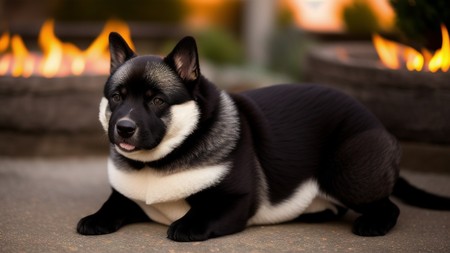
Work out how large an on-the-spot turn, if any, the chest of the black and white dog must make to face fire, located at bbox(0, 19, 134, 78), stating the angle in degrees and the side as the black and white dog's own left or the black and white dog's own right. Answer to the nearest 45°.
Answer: approximately 90° to the black and white dog's own right

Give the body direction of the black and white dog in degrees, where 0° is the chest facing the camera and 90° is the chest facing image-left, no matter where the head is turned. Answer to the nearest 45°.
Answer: approximately 45°

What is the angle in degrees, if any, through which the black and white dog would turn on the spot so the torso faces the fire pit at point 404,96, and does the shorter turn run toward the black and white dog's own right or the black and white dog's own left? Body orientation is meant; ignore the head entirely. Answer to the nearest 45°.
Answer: approximately 180°

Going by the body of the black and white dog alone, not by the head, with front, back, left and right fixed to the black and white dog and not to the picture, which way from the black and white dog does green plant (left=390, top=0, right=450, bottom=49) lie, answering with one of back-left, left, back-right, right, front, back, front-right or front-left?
back

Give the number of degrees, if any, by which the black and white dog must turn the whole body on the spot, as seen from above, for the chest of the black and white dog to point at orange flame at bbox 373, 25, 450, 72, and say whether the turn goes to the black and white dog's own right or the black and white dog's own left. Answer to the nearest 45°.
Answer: approximately 180°

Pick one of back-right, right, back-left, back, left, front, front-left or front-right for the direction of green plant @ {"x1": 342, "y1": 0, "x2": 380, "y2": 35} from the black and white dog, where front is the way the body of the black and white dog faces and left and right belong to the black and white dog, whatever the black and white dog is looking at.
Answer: back-right
